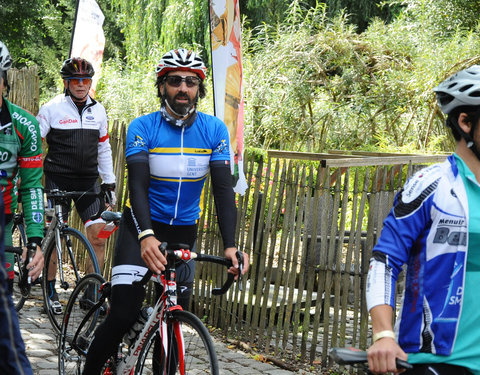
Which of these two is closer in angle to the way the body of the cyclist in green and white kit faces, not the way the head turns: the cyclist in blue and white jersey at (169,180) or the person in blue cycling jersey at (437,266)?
the person in blue cycling jersey

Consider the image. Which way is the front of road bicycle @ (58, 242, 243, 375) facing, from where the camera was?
facing the viewer and to the right of the viewer

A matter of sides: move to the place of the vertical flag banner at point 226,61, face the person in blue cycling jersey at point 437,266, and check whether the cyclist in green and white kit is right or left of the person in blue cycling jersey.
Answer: right

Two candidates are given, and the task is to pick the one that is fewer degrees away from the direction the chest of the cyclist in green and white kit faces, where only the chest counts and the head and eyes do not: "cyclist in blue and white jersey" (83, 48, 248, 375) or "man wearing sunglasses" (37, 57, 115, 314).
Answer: the cyclist in blue and white jersey

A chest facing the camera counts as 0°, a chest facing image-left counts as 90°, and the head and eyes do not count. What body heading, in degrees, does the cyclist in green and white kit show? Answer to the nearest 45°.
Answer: approximately 0°

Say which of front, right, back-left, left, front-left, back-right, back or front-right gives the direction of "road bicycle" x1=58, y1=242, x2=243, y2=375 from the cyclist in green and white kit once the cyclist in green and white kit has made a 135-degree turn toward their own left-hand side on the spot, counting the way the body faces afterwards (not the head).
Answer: right
